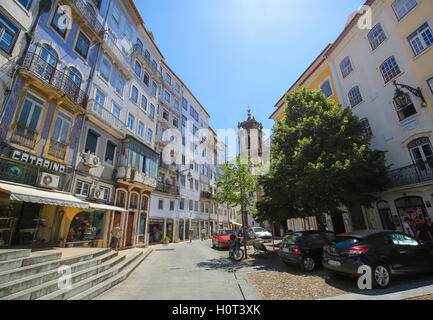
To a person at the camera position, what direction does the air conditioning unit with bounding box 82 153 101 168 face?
facing the viewer and to the right of the viewer

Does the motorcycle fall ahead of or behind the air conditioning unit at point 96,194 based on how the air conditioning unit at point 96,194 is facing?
ahead

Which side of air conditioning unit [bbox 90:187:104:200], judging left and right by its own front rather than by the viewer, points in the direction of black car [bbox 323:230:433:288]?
front

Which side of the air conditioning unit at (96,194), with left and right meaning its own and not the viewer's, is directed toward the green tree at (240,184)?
front

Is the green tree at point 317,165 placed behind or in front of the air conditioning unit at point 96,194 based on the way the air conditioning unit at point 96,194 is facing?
in front

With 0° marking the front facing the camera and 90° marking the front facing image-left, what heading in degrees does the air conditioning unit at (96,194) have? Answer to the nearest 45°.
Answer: approximately 315°

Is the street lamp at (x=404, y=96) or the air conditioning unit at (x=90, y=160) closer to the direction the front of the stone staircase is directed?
the street lamp

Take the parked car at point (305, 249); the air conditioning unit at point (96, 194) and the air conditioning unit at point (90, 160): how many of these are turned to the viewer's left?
0
